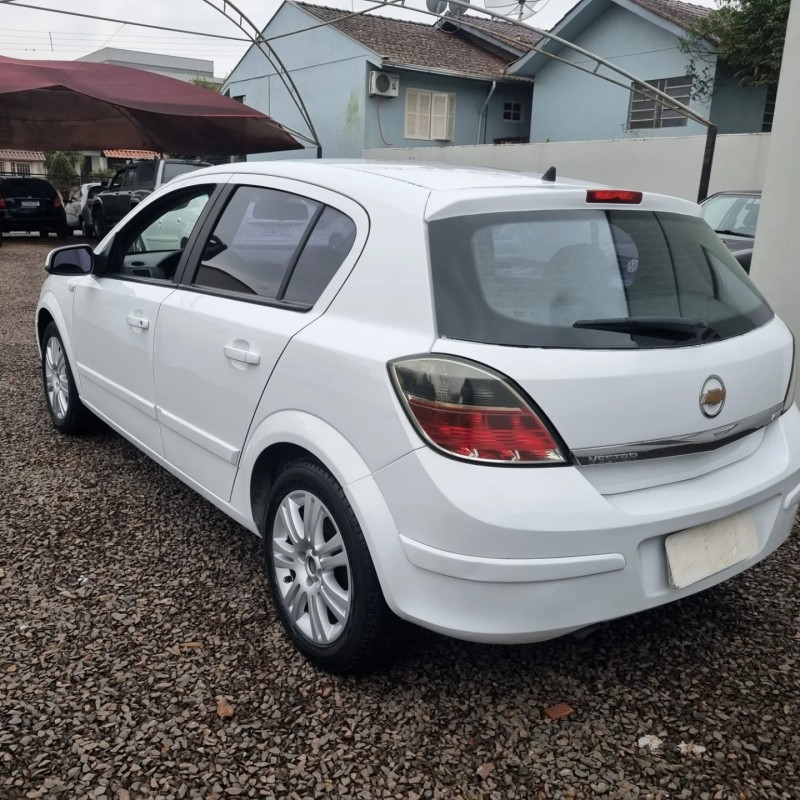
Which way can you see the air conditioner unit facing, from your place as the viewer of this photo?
facing the viewer and to the right of the viewer

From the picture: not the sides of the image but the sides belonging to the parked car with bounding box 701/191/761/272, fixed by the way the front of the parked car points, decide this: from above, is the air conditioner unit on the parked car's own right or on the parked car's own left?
on the parked car's own right

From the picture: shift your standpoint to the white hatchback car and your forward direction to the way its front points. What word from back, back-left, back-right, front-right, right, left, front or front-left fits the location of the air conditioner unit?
front-right

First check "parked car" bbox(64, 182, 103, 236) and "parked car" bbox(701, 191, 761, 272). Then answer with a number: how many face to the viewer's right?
0

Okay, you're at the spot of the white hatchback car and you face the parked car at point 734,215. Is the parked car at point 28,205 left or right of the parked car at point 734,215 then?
left

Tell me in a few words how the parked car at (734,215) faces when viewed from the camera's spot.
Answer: facing the viewer and to the left of the viewer

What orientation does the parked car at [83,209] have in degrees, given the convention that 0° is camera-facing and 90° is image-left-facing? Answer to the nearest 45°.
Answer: approximately 45°

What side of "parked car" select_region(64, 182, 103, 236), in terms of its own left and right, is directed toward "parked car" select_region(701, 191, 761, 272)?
left

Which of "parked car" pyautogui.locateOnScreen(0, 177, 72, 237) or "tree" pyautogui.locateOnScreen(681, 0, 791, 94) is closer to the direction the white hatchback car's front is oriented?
the parked car

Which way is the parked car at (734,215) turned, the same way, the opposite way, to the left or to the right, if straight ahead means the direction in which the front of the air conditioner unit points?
to the right

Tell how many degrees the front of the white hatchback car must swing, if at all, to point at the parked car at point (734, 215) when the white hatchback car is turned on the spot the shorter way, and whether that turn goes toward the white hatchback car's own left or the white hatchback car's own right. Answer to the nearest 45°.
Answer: approximately 90° to the white hatchback car's own right

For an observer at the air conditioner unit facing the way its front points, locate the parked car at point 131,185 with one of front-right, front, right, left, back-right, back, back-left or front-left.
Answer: right

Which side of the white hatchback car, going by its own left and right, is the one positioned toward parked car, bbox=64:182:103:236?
front
